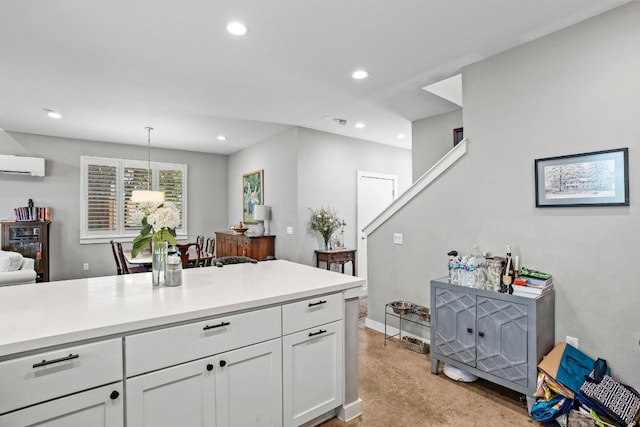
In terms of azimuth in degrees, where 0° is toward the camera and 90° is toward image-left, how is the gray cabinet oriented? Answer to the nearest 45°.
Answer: approximately 45°

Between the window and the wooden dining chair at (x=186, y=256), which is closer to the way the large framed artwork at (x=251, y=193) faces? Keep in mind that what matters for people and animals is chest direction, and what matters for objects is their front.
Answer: the wooden dining chair

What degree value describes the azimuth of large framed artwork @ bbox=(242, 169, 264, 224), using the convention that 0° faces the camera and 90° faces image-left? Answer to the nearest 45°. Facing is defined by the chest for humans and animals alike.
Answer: approximately 45°

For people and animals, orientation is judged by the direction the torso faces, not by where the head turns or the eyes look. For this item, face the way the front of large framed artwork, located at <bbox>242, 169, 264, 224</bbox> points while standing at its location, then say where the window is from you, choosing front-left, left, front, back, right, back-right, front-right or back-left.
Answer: front-right

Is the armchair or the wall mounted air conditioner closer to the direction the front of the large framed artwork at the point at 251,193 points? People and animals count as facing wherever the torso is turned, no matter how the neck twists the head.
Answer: the armchair

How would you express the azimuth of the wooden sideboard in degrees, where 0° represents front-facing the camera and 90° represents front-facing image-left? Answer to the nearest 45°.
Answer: approximately 45°

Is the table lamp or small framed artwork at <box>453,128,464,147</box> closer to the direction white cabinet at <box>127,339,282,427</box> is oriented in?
the small framed artwork

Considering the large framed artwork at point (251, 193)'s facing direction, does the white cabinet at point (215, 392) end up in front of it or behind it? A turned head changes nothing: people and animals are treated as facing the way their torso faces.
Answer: in front

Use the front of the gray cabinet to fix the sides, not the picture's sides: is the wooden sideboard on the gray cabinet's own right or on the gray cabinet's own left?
on the gray cabinet's own right

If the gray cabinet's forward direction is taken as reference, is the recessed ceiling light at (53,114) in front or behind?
in front
